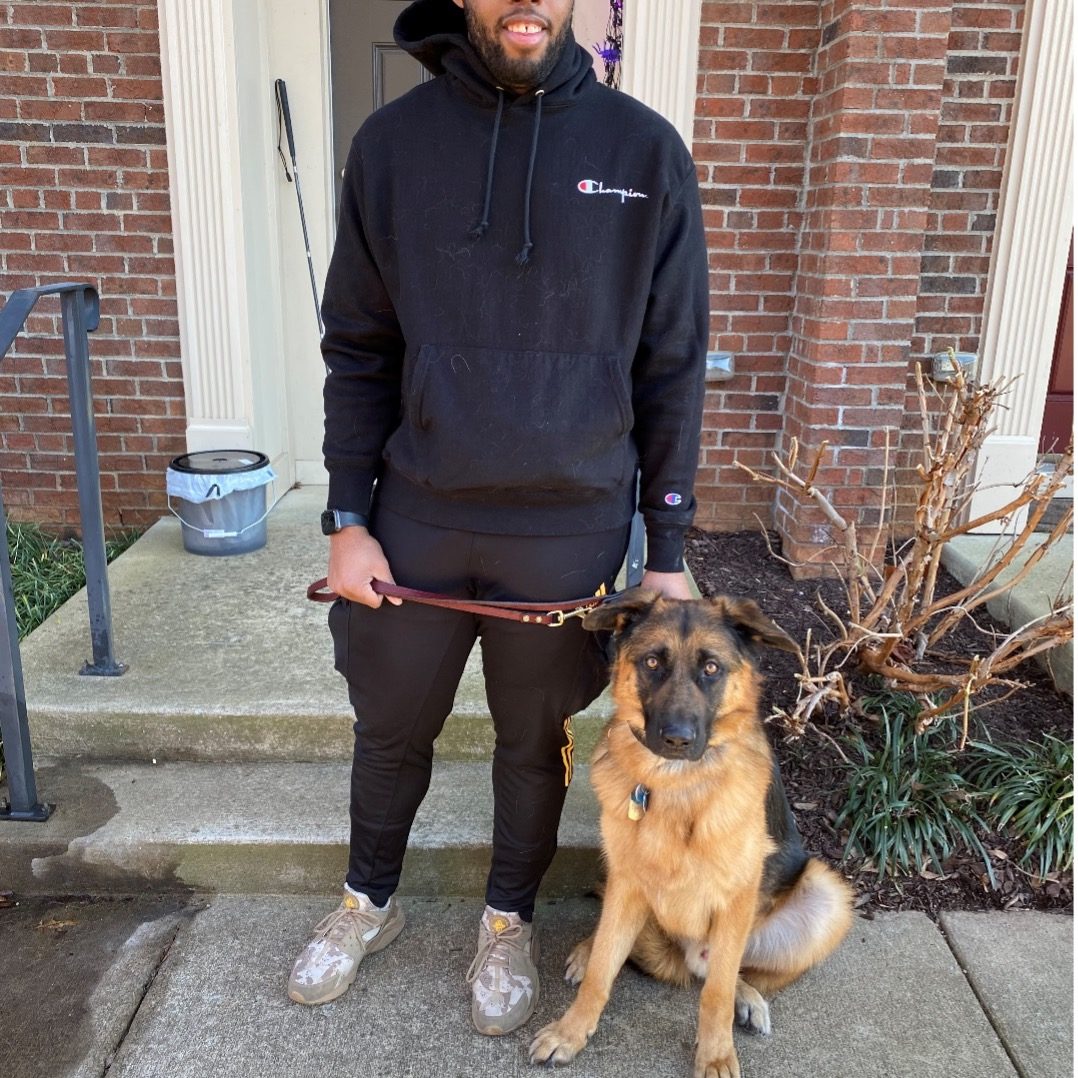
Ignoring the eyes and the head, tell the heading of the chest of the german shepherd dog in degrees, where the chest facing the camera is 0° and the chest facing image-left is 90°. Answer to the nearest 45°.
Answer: approximately 0°

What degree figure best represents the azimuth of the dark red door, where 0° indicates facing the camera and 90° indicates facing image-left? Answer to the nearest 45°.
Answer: approximately 0°

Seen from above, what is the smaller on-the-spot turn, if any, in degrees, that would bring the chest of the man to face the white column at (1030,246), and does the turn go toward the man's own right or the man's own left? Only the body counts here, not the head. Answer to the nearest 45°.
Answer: approximately 135° to the man's own left

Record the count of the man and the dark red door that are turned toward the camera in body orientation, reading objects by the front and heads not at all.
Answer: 2

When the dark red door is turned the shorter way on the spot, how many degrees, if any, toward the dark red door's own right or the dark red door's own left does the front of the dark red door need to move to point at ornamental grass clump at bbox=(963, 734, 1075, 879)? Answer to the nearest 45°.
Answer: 0° — it already faces it

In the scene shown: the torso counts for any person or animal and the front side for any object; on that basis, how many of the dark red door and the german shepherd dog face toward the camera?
2

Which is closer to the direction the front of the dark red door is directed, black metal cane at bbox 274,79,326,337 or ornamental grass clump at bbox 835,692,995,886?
the ornamental grass clump
